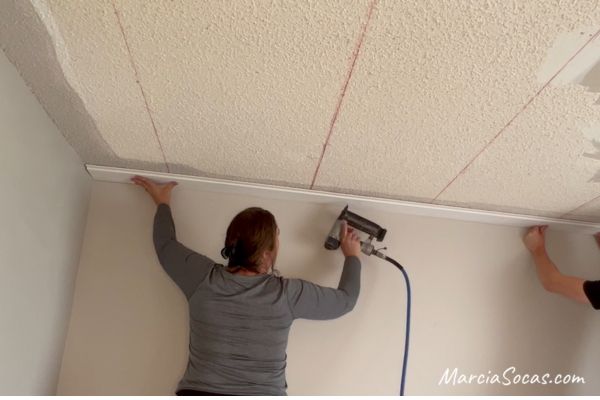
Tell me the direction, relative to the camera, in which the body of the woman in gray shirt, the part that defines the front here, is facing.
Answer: away from the camera
